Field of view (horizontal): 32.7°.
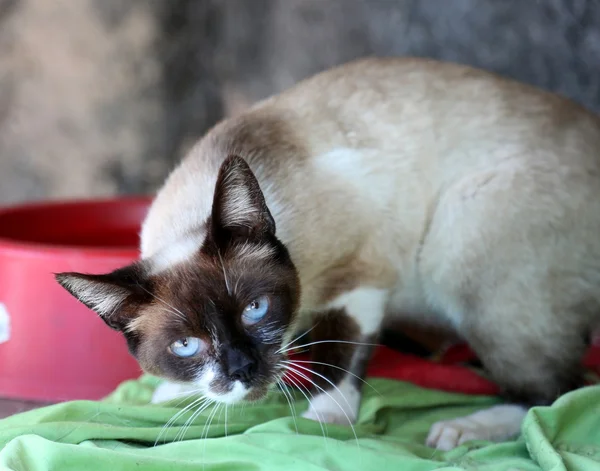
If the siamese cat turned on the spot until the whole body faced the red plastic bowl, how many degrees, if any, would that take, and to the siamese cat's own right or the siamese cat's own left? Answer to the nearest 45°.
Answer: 0° — it already faces it

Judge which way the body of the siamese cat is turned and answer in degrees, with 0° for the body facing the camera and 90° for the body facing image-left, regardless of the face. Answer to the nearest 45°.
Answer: approximately 90°
